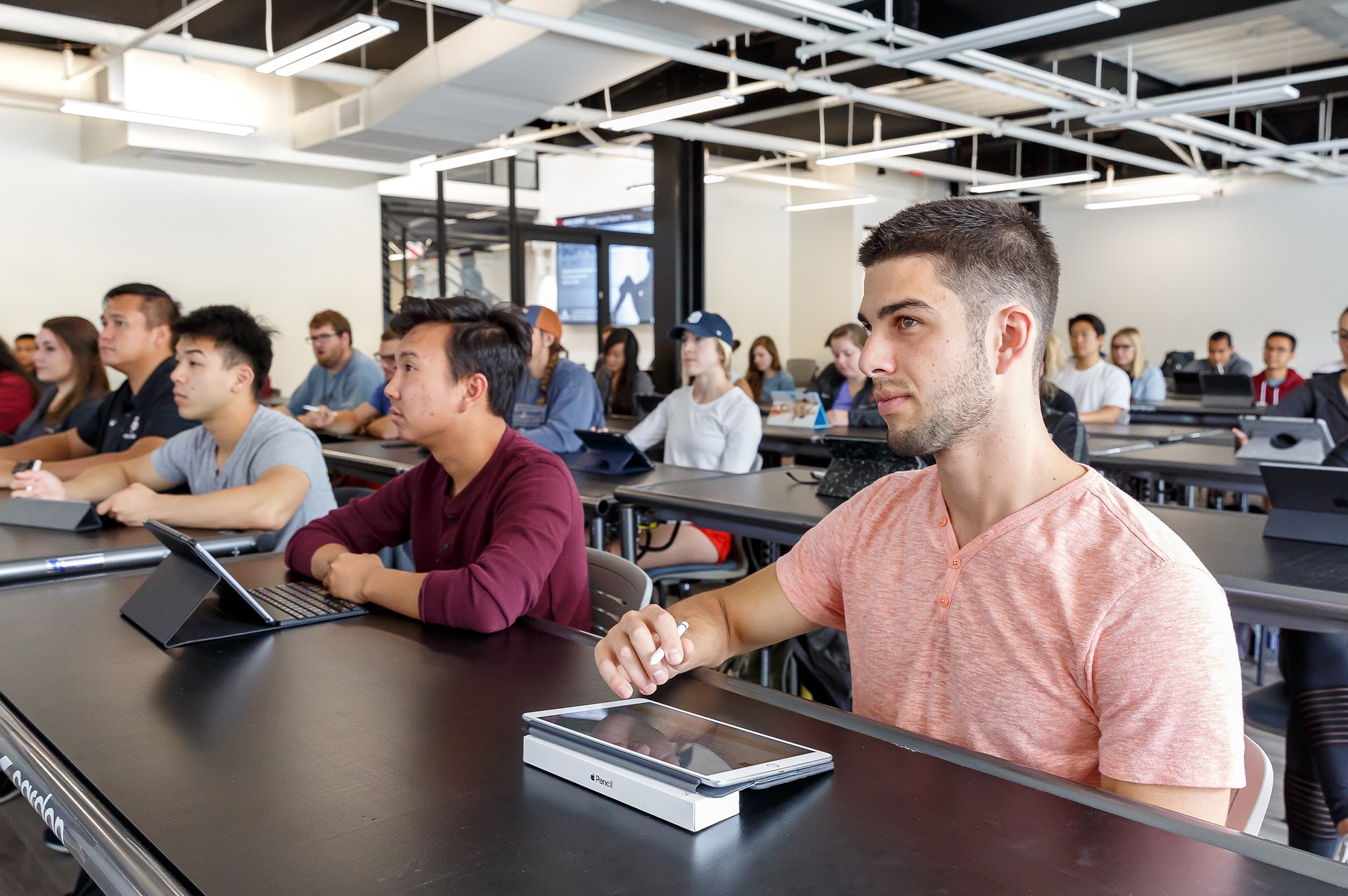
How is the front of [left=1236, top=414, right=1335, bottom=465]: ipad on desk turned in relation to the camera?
facing away from the viewer

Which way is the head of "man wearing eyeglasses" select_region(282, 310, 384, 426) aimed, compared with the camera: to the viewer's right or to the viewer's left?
to the viewer's left

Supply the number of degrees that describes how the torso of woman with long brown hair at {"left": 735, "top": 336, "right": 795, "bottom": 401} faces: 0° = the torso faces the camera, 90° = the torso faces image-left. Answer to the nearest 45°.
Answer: approximately 45°

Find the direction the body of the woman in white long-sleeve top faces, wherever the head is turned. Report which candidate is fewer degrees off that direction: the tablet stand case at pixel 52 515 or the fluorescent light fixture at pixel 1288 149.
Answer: the tablet stand case

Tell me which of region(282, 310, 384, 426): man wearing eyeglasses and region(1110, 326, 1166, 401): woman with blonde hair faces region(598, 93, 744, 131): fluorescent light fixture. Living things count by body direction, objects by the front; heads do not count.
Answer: the woman with blonde hair

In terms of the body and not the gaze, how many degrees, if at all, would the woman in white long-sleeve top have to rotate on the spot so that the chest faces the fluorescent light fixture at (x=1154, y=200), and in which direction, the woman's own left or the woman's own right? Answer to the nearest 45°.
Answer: approximately 180°

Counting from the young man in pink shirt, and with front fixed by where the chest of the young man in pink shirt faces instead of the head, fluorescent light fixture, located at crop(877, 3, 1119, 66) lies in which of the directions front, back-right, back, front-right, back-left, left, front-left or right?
back-right

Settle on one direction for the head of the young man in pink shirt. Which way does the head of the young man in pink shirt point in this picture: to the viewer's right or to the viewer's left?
to the viewer's left
